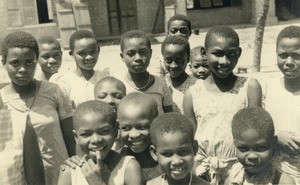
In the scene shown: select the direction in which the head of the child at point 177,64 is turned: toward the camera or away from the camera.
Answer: toward the camera

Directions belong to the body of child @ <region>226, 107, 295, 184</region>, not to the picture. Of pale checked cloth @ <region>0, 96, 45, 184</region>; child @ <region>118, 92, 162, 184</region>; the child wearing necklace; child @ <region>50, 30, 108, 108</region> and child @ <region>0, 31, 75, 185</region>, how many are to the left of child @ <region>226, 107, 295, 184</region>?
0

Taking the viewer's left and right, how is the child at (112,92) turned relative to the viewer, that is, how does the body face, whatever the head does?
facing the viewer

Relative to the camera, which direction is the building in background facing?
toward the camera

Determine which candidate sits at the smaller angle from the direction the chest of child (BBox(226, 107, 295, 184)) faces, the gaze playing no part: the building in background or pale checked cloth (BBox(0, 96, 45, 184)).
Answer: the pale checked cloth

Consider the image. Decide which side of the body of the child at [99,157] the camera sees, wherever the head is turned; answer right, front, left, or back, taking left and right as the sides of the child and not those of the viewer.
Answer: front

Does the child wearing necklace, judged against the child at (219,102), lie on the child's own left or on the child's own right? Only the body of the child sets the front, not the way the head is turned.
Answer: on the child's own right

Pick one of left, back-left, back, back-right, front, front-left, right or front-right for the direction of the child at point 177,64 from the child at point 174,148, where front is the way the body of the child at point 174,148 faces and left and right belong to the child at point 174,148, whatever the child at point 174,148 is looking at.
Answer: back

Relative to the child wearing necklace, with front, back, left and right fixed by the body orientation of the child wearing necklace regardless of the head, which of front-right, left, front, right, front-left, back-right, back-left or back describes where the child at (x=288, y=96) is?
front-left

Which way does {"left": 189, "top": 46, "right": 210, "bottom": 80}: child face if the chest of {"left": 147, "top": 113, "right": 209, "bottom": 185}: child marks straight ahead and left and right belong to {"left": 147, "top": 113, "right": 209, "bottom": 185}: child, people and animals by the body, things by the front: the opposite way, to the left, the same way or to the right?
the same way

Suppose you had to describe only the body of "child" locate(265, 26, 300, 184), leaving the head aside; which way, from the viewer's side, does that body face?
toward the camera

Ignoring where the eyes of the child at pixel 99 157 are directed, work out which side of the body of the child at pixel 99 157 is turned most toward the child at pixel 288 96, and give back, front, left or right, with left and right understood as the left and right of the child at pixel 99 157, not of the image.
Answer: left

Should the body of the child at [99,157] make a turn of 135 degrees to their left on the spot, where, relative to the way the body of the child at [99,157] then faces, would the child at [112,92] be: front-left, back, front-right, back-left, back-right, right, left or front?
front-left
